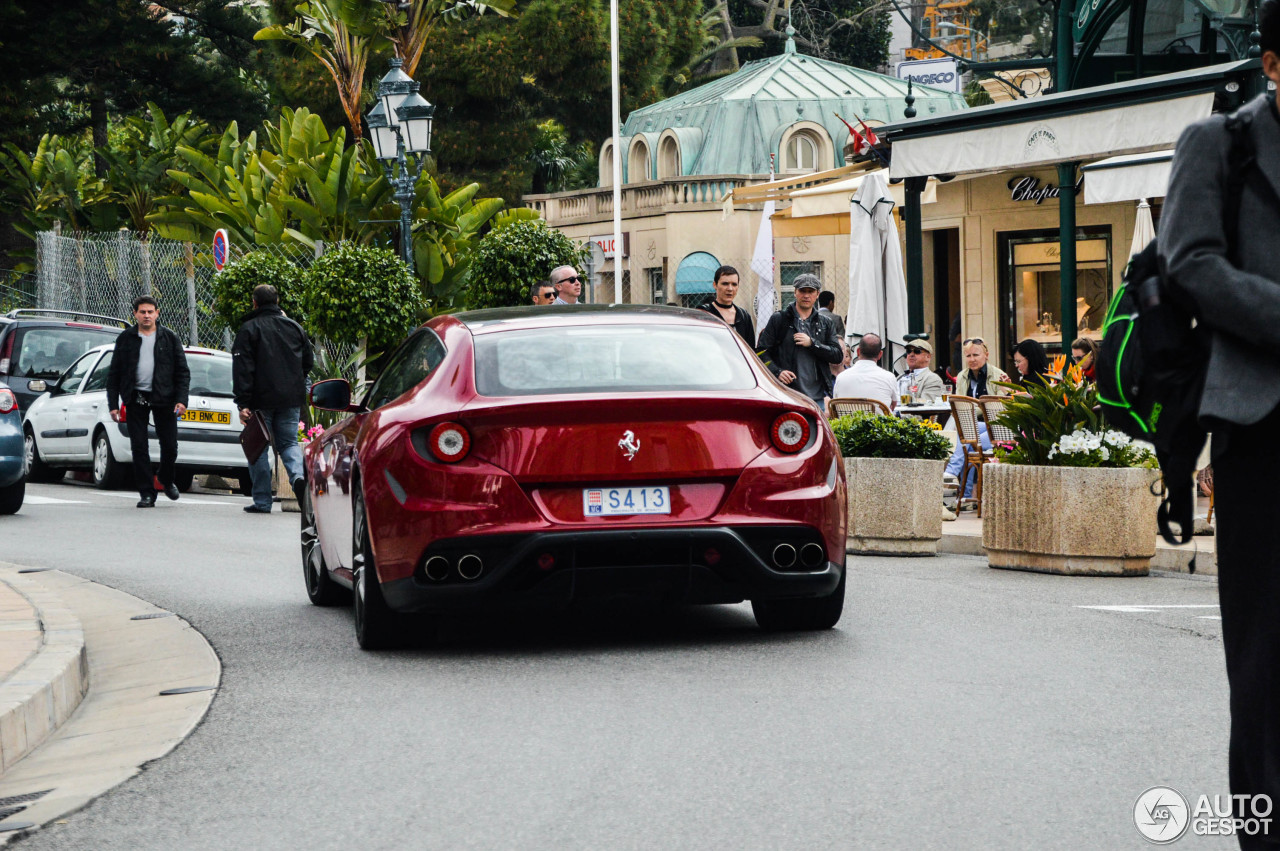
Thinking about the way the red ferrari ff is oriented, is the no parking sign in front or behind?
in front

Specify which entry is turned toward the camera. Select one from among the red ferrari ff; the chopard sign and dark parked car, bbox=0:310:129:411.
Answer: the chopard sign

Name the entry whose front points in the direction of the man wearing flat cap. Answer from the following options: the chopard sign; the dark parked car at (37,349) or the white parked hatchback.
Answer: the chopard sign

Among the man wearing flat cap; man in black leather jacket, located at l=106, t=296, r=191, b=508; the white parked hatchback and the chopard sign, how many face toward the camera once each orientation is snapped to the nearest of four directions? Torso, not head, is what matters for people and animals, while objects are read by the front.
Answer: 3

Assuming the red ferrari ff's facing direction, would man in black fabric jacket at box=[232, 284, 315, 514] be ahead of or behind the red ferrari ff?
ahead

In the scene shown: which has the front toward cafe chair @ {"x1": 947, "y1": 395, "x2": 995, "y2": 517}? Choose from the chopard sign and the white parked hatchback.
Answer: the chopard sign

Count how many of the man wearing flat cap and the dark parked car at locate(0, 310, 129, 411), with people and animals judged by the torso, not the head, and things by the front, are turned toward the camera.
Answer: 1

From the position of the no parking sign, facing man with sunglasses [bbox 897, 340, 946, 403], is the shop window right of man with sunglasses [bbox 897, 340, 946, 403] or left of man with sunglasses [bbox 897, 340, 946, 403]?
left

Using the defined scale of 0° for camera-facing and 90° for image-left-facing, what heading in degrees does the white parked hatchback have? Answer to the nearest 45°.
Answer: approximately 135°

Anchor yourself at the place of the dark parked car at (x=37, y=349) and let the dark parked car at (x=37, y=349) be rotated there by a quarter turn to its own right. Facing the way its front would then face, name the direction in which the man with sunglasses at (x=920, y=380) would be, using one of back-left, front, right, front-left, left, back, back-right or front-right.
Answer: right

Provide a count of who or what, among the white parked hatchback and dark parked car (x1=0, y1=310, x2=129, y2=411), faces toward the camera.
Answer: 0

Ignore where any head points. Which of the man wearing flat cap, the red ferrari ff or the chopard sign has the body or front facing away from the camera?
the red ferrari ff

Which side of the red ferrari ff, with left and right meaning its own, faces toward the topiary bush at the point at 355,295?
front

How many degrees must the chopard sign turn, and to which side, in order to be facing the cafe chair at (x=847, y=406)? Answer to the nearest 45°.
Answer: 0° — it already faces it
